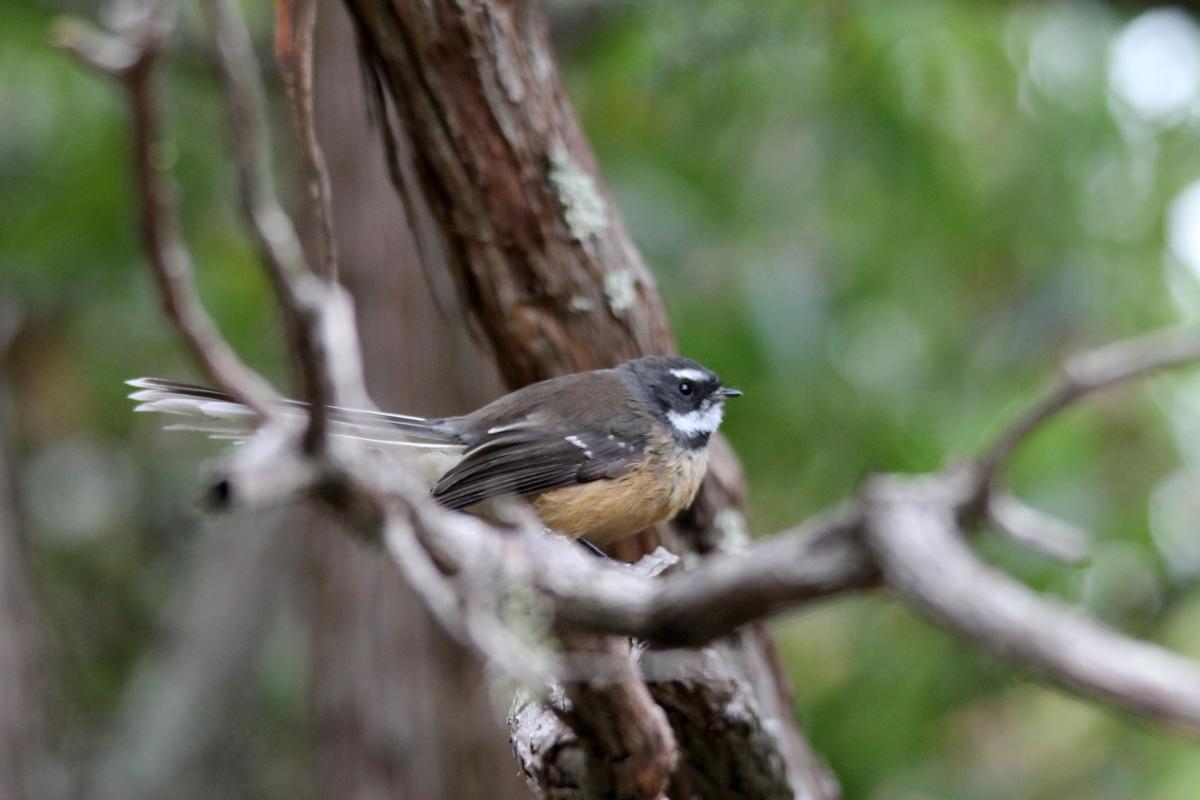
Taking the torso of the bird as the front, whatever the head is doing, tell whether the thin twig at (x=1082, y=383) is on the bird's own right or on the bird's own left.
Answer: on the bird's own right

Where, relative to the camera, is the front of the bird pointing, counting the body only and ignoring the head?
to the viewer's right

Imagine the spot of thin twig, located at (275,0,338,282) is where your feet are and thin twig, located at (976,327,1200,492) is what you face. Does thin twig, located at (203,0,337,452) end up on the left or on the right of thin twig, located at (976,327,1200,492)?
right
